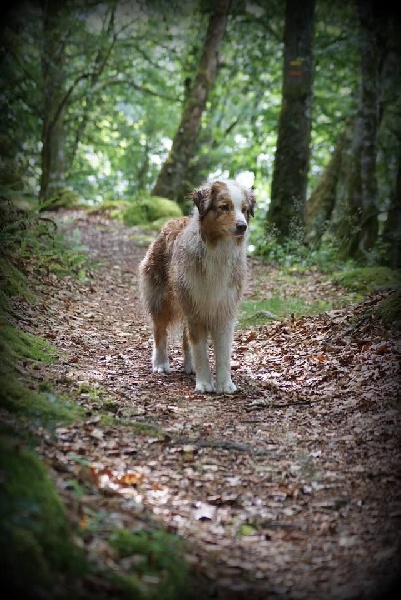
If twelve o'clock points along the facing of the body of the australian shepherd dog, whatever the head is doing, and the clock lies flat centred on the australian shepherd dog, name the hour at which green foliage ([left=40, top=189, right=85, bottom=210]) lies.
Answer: The green foliage is roughly at 7 o'clock from the australian shepherd dog.

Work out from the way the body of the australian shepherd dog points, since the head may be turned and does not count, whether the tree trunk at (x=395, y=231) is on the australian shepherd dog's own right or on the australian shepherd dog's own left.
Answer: on the australian shepherd dog's own left

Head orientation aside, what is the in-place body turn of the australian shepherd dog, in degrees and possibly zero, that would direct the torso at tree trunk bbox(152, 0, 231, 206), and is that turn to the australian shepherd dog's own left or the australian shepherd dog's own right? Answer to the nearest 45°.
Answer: approximately 135° to the australian shepherd dog's own left

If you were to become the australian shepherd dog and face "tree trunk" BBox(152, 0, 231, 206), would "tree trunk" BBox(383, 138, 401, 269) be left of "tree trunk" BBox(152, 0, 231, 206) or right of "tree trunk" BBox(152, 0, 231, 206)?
right

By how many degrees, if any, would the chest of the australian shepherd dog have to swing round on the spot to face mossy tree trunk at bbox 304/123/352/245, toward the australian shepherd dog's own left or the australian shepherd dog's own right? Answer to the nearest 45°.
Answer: approximately 135° to the australian shepherd dog's own left

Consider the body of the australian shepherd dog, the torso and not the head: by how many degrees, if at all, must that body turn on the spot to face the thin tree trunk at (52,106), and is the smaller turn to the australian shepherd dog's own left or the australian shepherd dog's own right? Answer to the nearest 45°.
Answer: approximately 135° to the australian shepherd dog's own left

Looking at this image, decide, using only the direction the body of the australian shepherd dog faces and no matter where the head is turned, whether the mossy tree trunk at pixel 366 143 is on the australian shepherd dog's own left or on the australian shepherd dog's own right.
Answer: on the australian shepherd dog's own left

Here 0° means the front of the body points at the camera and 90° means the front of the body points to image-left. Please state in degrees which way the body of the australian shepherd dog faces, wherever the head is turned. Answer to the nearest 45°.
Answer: approximately 315°
